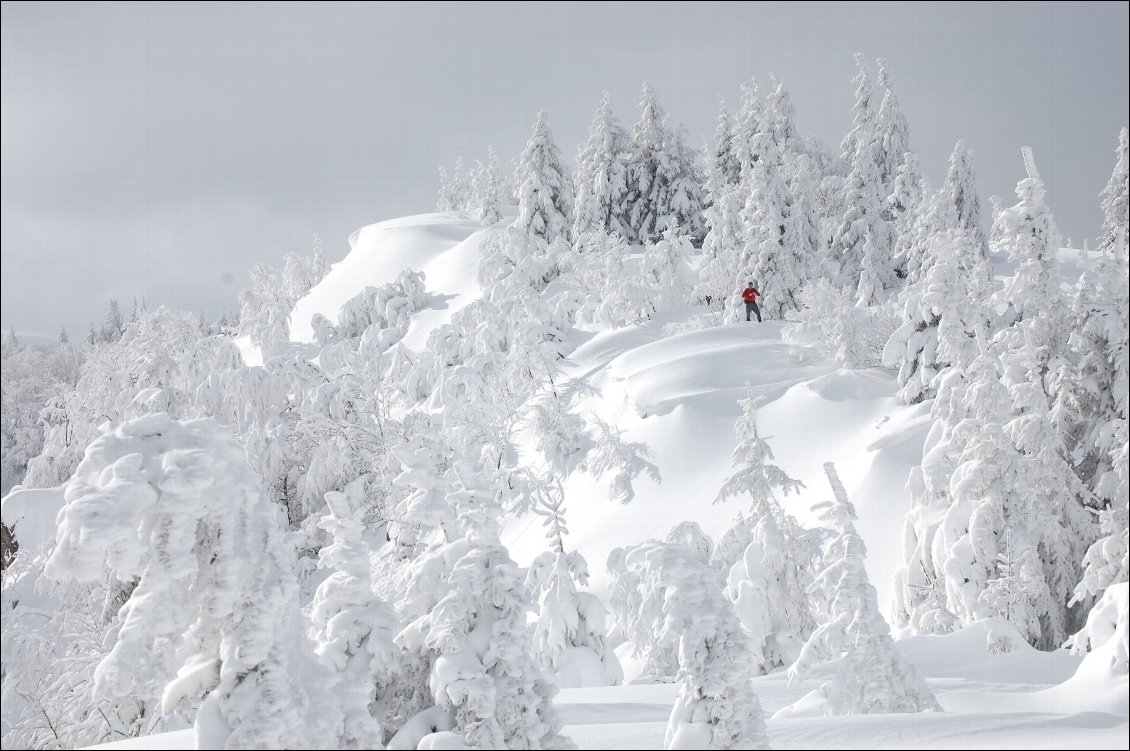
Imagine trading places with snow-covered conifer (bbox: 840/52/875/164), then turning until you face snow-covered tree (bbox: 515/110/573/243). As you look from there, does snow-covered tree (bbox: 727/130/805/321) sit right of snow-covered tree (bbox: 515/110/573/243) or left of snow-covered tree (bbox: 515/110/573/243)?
left

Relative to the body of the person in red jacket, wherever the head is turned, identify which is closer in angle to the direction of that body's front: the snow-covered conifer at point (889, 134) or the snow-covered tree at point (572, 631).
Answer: the snow-covered tree

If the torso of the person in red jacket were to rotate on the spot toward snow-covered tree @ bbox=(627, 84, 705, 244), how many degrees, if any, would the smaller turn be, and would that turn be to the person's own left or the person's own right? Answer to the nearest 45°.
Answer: approximately 180°

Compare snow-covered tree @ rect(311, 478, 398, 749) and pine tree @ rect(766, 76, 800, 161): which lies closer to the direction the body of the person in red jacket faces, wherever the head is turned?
the snow-covered tree

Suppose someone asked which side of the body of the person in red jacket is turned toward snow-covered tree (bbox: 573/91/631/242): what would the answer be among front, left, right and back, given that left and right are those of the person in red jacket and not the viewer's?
back

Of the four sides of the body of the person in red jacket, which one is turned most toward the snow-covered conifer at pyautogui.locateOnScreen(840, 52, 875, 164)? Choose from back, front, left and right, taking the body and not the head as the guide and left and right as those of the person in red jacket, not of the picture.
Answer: back

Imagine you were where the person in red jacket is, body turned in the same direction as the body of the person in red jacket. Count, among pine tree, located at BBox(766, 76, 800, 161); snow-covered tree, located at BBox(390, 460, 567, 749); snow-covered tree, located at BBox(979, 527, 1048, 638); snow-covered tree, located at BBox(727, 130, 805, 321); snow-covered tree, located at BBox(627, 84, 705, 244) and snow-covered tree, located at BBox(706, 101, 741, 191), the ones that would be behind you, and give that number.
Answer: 4

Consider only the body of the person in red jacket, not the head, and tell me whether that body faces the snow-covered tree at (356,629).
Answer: yes

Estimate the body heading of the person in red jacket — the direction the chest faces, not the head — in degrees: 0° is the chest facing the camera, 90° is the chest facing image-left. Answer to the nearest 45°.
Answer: approximately 0°

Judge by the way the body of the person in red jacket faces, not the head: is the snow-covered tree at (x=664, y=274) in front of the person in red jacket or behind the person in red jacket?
behind

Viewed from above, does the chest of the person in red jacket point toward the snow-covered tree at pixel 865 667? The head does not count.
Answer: yes
